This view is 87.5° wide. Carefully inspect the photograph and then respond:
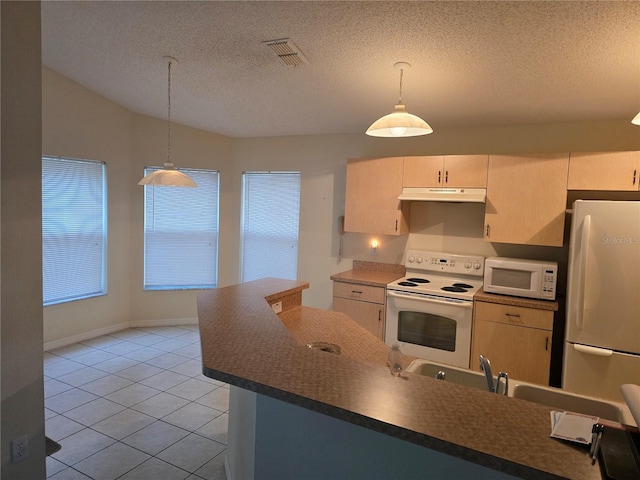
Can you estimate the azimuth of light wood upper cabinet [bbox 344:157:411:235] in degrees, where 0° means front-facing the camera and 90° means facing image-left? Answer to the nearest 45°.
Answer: approximately 0°

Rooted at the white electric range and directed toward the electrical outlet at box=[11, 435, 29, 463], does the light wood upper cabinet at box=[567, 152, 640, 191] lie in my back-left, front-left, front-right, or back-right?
back-left

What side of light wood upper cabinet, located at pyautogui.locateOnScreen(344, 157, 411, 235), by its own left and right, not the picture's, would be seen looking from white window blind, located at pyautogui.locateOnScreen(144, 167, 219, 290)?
right

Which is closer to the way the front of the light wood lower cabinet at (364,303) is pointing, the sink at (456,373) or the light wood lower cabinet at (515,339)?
the sink

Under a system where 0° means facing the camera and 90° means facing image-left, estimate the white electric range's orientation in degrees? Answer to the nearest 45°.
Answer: approximately 45°

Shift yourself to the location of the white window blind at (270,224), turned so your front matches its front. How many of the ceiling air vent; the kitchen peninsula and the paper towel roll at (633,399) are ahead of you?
3

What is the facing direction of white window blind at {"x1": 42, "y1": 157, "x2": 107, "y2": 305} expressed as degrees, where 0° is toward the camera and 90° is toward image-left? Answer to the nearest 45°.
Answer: approximately 315°

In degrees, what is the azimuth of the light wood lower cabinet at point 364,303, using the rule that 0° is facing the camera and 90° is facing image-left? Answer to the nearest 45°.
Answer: approximately 45°
